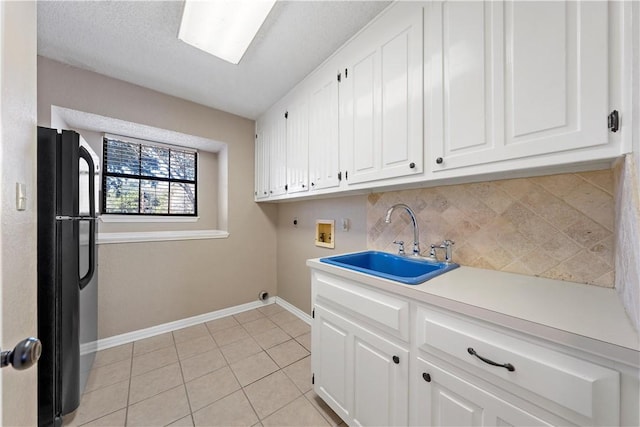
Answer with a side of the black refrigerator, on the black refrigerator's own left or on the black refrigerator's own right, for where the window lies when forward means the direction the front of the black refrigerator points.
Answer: on the black refrigerator's own left

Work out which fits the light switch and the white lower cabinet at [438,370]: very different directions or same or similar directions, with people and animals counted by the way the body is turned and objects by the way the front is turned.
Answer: very different directions

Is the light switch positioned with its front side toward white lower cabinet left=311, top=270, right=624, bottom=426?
yes

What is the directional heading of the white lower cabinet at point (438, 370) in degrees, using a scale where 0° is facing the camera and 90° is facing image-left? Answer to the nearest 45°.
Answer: approximately 45°

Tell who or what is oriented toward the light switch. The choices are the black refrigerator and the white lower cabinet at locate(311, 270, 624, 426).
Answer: the white lower cabinet

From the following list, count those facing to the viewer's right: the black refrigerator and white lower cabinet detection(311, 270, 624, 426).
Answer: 1

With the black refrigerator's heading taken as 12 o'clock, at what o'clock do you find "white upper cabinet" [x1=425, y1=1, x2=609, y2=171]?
The white upper cabinet is roughly at 2 o'clock from the black refrigerator.

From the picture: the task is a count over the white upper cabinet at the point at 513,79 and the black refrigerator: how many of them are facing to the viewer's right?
1

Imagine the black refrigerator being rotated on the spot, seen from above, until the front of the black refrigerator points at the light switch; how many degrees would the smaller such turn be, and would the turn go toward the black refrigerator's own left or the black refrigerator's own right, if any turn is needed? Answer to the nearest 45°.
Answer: approximately 90° to the black refrigerator's own right

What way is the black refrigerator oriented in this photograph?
to the viewer's right

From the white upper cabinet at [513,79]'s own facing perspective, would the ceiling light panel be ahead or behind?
ahead

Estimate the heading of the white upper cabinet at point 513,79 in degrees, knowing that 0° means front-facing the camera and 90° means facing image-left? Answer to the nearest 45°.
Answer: approximately 45°
